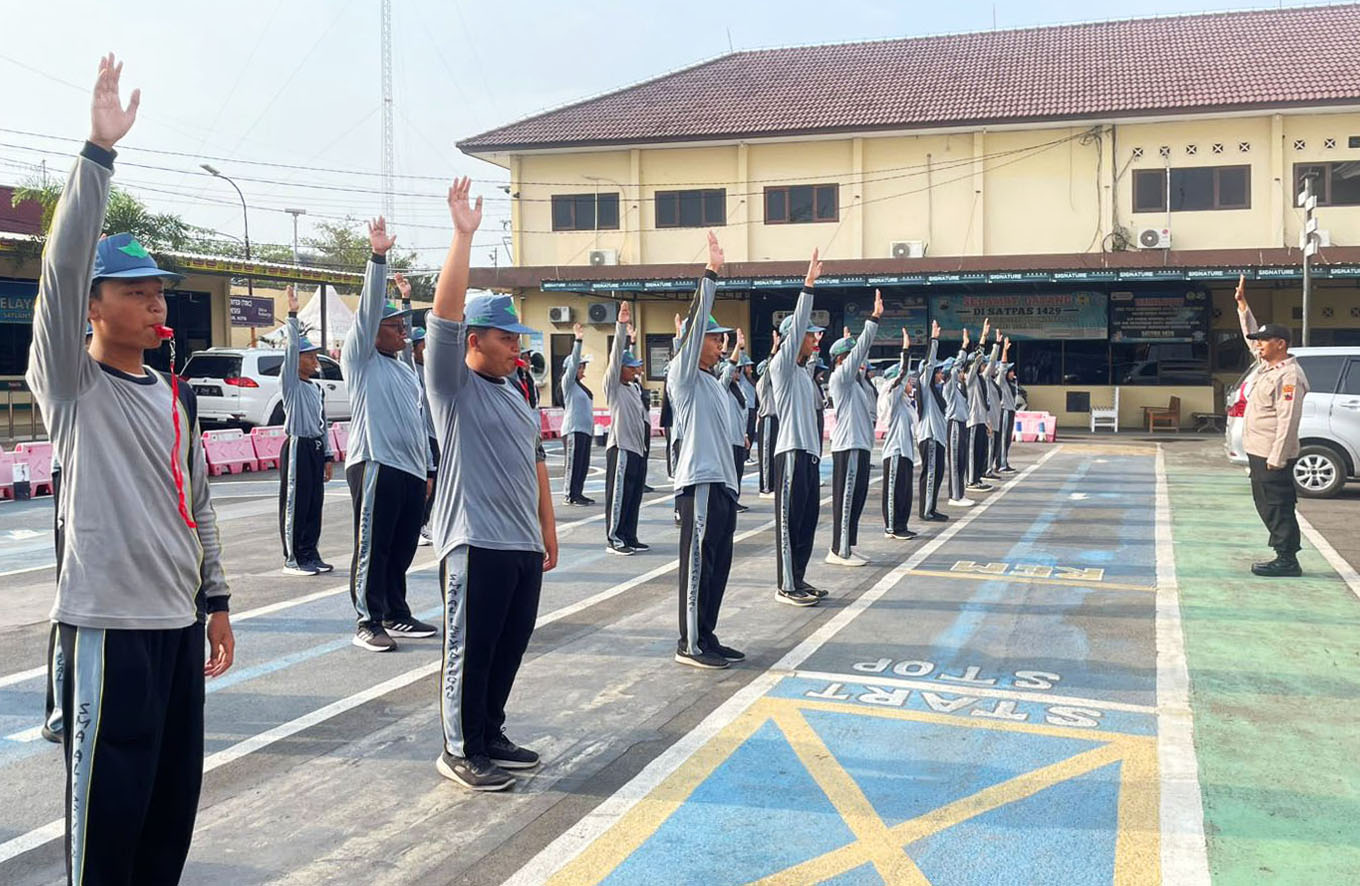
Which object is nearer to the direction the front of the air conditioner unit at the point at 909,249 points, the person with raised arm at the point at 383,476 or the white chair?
the person with raised arm

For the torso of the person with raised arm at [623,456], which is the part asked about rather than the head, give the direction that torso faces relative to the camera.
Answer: to the viewer's right

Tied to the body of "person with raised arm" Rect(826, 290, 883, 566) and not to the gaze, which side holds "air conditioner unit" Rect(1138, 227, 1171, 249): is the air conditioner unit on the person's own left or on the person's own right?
on the person's own left

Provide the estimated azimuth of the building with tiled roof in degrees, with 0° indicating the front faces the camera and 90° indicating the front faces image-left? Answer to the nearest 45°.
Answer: approximately 0°

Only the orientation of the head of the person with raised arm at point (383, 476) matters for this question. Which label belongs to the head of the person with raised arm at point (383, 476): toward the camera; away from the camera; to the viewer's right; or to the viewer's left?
to the viewer's right

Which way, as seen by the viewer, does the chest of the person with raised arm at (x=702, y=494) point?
to the viewer's right

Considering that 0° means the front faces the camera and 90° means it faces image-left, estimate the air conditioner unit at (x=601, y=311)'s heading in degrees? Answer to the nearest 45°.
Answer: approximately 0°

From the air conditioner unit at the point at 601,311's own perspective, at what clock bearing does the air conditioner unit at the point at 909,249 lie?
the air conditioner unit at the point at 909,249 is roughly at 10 o'clock from the air conditioner unit at the point at 601,311.

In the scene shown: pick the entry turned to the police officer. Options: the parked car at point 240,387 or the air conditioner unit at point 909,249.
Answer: the air conditioner unit

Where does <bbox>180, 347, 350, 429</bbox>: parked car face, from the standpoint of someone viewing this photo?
facing away from the viewer and to the right of the viewer

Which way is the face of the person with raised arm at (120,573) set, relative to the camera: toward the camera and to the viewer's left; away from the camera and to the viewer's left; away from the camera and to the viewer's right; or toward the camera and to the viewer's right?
toward the camera and to the viewer's right
